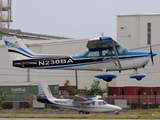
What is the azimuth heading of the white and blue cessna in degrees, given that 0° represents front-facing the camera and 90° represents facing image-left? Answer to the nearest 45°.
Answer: approximately 270°
